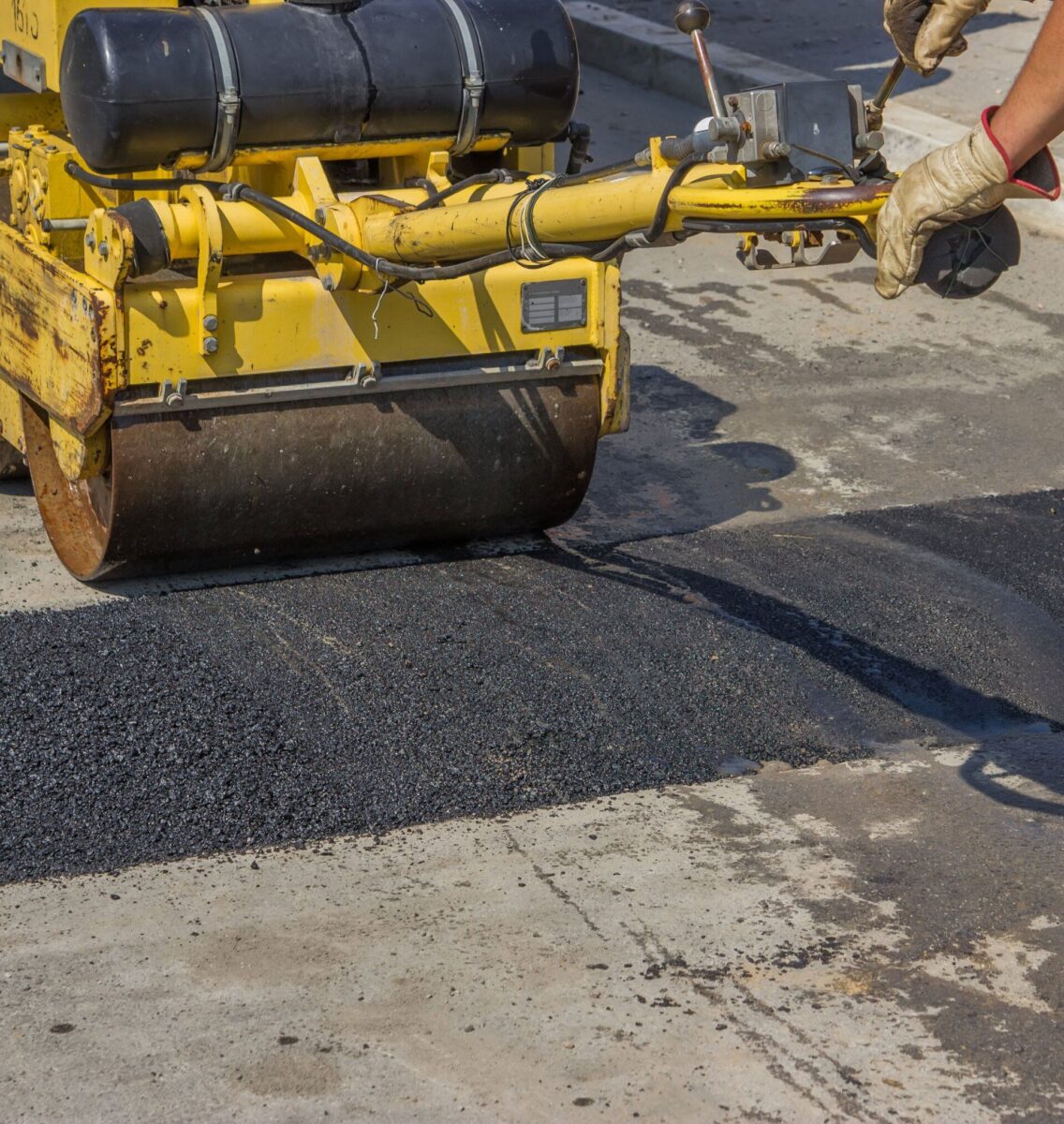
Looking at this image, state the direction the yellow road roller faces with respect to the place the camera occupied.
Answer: facing away from the viewer and to the left of the viewer
